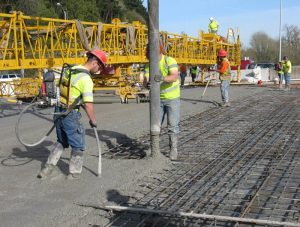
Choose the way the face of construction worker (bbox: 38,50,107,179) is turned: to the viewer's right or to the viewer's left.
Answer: to the viewer's right

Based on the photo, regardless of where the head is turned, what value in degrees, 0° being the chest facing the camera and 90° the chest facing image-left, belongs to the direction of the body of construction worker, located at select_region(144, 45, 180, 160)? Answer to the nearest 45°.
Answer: approximately 45°

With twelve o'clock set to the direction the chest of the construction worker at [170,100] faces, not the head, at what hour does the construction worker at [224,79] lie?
the construction worker at [224,79] is roughly at 5 o'clock from the construction worker at [170,100].

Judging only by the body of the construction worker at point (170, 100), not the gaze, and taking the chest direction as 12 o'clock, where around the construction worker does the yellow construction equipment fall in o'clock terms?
The yellow construction equipment is roughly at 4 o'clock from the construction worker.

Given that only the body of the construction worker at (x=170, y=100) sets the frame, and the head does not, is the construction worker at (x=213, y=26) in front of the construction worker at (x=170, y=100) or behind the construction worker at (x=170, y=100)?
behind

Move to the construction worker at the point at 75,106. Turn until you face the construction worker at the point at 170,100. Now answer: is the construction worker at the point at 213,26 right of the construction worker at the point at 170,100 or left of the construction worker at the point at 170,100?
left

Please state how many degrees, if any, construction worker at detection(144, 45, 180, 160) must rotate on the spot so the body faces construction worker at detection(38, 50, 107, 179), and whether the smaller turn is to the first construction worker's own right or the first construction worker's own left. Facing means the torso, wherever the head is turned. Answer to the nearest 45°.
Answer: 0° — they already face them

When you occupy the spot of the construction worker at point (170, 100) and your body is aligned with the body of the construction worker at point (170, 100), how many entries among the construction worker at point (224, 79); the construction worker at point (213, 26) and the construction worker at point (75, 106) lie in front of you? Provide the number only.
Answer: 1
